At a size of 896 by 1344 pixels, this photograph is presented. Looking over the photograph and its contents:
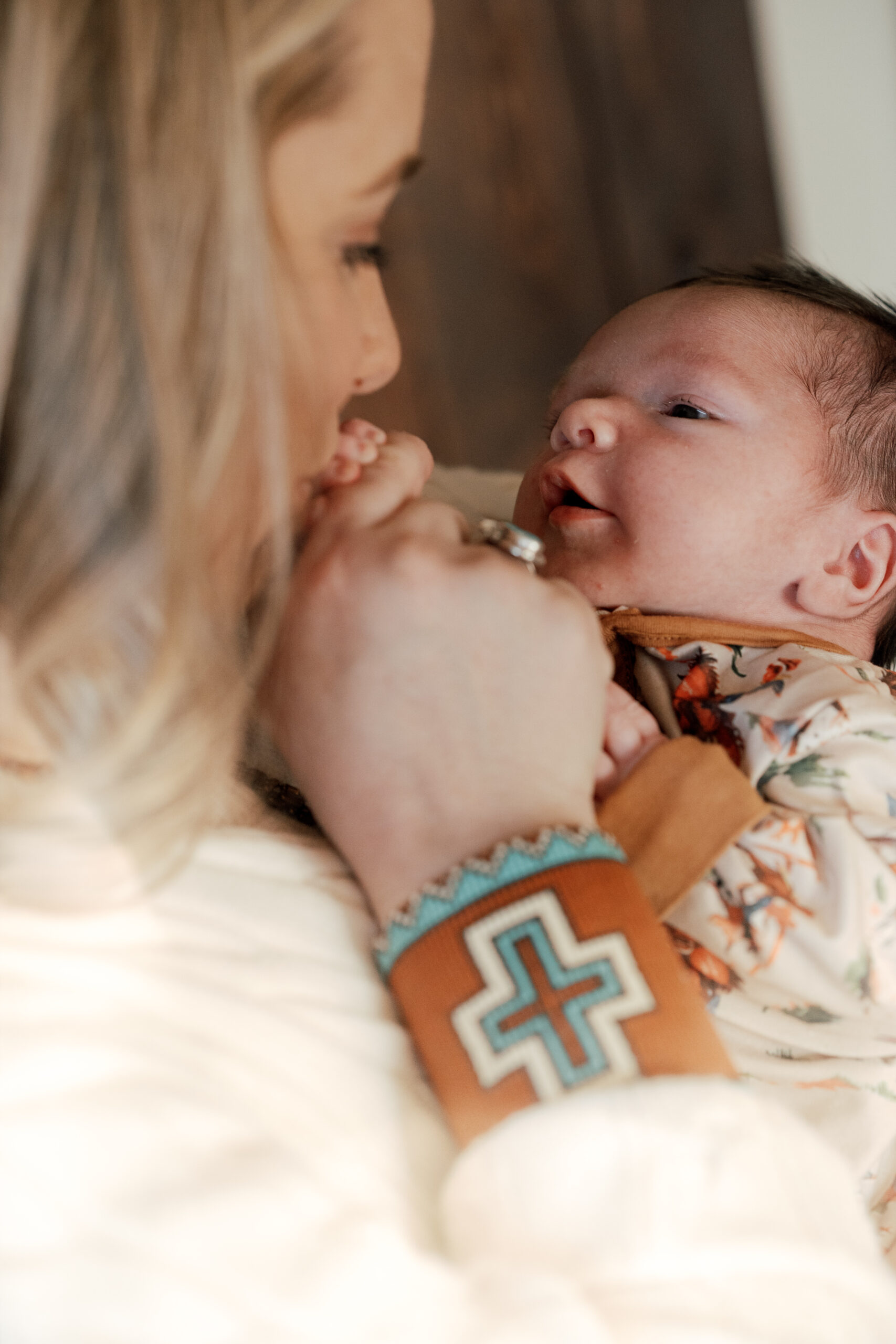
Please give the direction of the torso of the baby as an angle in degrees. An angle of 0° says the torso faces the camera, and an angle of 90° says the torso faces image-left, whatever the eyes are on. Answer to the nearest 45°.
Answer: approximately 90°
